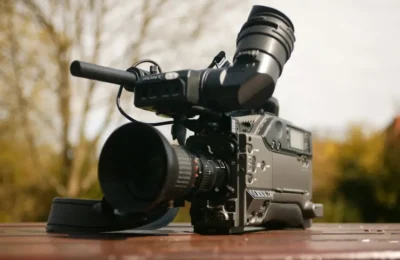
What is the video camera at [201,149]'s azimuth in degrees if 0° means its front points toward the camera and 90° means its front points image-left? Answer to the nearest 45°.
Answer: approximately 45°
